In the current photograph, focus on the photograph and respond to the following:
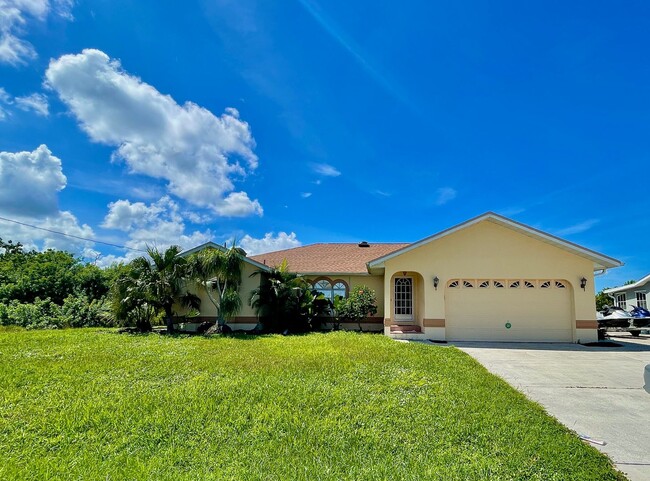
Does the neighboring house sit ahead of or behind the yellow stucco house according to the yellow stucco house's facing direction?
behind

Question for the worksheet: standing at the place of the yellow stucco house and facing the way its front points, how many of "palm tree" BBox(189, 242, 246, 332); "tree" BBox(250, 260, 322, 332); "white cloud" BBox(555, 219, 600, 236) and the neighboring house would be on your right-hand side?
2

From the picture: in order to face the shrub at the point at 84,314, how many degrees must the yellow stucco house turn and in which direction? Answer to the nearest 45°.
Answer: approximately 90° to its right

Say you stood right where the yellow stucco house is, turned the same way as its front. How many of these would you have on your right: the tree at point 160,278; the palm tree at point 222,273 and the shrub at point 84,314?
3

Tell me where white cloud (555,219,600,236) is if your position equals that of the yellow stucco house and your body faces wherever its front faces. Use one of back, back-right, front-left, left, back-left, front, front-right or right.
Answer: back-left

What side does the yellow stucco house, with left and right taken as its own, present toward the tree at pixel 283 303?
right

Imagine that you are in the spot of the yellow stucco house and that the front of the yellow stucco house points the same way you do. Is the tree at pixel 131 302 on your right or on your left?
on your right

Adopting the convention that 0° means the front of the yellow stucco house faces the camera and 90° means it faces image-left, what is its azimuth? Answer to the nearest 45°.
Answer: approximately 0°
